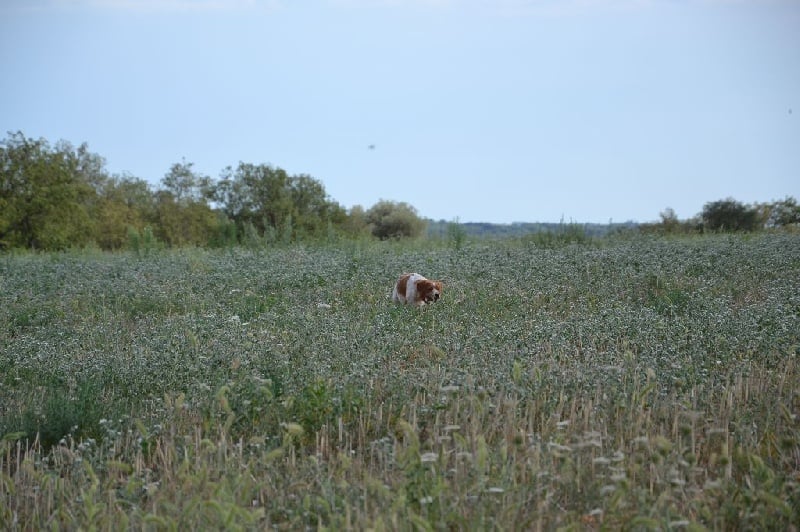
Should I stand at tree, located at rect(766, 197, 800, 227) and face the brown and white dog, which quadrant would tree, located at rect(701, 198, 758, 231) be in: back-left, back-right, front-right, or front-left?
front-right

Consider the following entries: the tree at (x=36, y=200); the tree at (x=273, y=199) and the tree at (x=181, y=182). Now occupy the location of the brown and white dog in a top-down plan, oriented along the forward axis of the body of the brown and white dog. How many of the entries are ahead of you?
0

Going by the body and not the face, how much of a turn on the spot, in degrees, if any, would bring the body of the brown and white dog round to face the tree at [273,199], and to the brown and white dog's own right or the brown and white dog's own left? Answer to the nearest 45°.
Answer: approximately 135° to the brown and white dog's own left

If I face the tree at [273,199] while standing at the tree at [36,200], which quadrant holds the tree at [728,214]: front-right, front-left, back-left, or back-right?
front-right

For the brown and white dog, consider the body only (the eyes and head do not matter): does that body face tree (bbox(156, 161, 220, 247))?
no

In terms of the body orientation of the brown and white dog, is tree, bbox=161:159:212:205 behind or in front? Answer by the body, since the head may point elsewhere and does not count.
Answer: behind

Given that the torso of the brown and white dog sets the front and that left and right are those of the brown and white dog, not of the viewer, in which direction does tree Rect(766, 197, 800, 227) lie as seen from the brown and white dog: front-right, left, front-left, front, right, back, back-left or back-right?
left

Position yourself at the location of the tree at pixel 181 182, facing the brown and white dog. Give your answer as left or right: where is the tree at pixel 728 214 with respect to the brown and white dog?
left

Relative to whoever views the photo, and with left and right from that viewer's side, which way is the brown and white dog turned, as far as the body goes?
facing the viewer and to the right of the viewer

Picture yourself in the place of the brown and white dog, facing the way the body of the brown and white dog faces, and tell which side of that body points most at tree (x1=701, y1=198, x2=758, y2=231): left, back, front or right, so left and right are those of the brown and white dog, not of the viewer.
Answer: left
